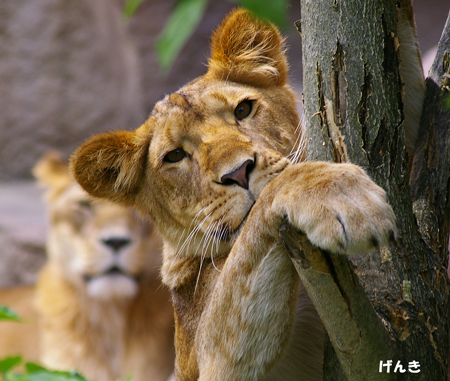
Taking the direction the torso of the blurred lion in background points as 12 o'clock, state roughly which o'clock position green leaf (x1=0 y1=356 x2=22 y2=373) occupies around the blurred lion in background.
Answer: The green leaf is roughly at 12 o'clock from the blurred lion in background.

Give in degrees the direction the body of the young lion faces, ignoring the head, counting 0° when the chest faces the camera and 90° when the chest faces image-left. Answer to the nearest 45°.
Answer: approximately 0°

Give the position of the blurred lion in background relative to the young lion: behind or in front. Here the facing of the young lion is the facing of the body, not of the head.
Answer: behind

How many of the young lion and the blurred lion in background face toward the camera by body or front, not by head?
2
